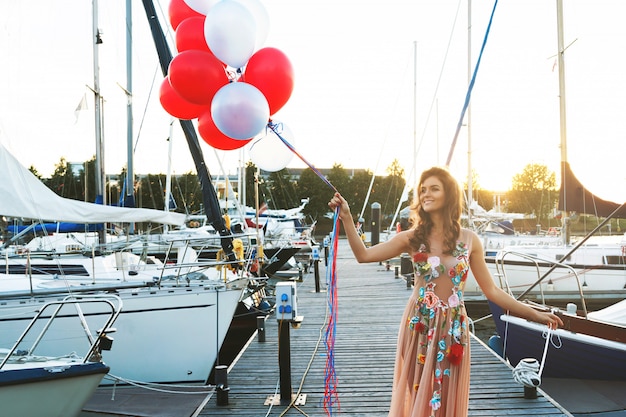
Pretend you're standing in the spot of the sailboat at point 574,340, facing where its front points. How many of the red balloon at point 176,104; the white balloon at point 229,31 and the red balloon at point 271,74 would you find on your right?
0

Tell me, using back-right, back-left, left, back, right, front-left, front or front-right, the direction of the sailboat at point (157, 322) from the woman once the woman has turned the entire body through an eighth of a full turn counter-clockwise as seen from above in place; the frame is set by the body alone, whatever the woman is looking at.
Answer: back

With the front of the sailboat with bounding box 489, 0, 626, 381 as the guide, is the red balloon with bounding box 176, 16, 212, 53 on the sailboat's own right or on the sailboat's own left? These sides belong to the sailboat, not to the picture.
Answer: on the sailboat's own left

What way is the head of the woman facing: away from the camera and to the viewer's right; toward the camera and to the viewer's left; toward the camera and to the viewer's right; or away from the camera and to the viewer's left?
toward the camera and to the viewer's left

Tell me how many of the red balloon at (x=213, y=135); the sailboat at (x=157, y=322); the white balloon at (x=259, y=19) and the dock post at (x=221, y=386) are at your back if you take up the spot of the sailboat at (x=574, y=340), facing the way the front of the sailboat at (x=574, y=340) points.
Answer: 0

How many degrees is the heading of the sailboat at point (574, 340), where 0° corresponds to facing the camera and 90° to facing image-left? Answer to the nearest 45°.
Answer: approximately 90°

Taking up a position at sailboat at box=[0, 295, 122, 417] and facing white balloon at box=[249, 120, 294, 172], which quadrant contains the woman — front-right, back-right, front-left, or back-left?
front-right

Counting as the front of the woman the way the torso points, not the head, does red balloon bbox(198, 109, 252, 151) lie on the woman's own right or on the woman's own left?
on the woman's own right

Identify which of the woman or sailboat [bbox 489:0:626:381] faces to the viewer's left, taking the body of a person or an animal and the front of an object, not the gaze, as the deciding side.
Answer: the sailboat

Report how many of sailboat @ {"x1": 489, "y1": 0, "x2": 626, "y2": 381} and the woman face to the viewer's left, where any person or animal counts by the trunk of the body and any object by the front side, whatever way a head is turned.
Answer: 1

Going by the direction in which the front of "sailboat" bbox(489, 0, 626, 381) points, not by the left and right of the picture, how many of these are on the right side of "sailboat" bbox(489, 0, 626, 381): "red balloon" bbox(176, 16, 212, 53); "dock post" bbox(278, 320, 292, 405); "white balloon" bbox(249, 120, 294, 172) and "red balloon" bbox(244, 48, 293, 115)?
0

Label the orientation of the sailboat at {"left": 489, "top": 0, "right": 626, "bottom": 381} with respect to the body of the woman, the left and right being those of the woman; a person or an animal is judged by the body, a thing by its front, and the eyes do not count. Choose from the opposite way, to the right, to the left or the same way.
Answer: to the right

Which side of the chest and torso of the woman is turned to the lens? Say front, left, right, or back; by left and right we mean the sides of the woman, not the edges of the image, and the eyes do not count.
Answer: front
